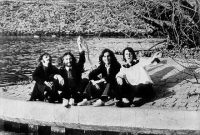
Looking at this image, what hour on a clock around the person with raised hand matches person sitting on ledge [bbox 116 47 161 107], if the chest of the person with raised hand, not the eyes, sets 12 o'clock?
The person sitting on ledge is roughly at 9 o'clock from the person with raised hand.

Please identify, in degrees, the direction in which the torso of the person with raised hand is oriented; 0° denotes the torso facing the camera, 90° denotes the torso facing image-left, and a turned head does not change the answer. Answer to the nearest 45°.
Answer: approximately 0°

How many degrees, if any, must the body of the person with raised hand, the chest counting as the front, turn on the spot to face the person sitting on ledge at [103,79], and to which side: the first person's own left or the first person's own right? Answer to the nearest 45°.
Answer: approximately 90° to the first person's own left

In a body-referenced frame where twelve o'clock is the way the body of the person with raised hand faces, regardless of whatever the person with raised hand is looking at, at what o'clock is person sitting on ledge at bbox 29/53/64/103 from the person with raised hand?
The person sitting on ledge is roughly at 3 o'clock from the person with raised hand.
